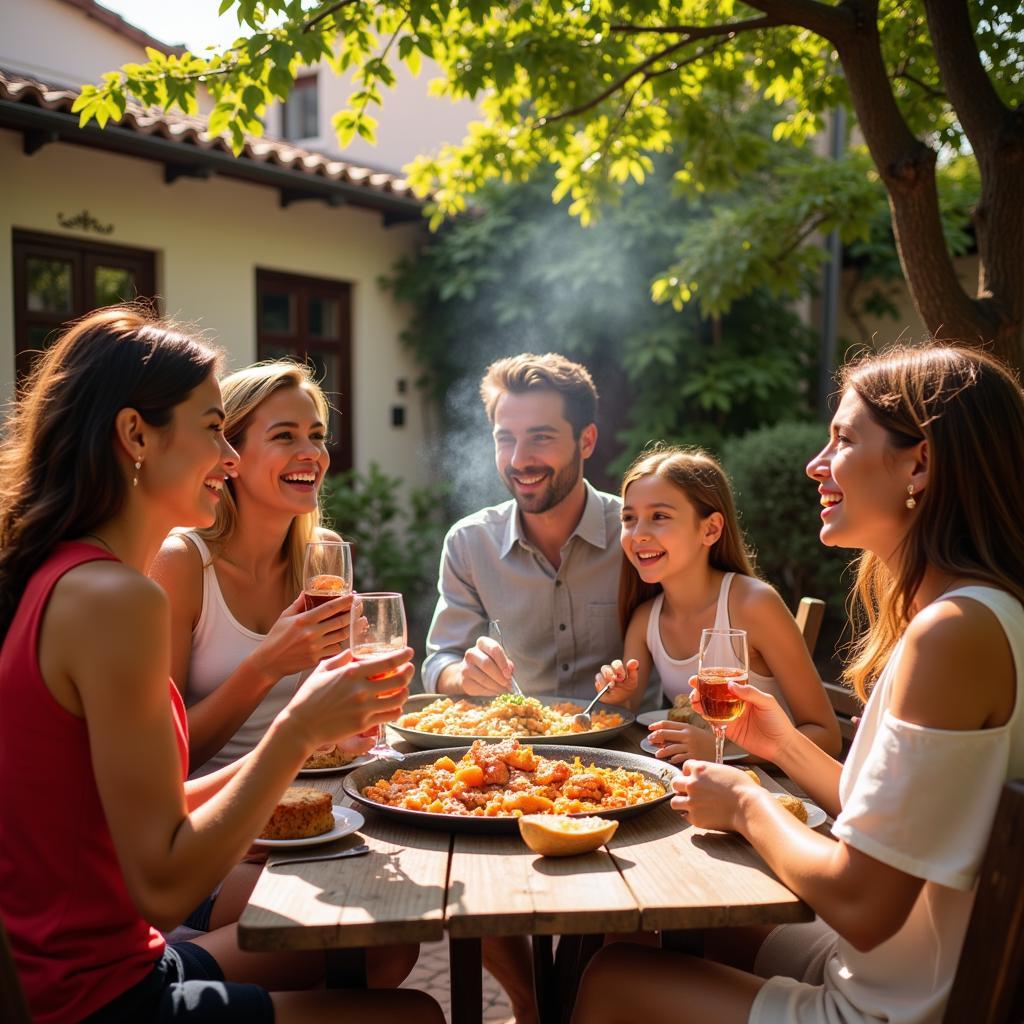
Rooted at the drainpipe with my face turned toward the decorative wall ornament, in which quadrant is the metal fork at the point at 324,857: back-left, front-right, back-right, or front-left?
front-left

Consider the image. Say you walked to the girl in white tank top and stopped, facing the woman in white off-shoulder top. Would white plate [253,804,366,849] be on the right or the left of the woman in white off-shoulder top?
right

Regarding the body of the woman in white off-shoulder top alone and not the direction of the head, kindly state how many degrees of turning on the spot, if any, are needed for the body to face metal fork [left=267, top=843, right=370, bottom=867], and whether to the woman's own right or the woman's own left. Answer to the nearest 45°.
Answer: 0° — they already face it

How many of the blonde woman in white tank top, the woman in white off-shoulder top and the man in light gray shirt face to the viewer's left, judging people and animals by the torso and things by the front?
1

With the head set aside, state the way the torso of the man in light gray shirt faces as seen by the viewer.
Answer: toward the camera

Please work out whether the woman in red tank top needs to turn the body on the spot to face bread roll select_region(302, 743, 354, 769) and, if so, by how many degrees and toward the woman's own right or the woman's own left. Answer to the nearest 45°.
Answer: approximately 45° to the woman's own left

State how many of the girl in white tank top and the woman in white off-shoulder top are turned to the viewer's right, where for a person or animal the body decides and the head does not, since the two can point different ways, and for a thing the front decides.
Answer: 0

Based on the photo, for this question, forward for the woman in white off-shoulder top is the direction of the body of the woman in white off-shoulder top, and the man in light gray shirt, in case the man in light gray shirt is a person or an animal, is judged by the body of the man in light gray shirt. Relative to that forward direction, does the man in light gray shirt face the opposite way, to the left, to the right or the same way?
to the left

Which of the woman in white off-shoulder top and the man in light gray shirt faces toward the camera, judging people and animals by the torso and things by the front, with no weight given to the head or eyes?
the man in light gray shirt

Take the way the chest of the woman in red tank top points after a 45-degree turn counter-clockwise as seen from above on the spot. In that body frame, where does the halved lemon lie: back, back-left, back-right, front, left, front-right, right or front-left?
front-right

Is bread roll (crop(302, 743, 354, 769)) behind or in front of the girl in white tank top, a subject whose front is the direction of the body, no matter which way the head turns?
in front

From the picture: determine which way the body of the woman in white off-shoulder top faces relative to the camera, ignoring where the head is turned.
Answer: to the viewer's left

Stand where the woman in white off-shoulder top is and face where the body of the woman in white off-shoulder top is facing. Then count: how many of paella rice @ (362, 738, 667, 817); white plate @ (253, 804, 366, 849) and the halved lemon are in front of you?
3

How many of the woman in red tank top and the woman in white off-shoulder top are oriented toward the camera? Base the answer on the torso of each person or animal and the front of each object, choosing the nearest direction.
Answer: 0

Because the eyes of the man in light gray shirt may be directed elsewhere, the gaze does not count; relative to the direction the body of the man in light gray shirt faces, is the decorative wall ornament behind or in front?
behind

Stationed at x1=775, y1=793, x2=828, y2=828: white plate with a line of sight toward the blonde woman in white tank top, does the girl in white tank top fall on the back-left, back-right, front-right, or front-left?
front-right

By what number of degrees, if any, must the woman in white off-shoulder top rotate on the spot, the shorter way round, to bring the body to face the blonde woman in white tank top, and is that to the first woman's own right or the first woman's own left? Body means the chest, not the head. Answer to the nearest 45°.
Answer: approximately 45° to the first woman's own right

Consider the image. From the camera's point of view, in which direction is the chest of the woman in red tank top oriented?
to the viewer's right

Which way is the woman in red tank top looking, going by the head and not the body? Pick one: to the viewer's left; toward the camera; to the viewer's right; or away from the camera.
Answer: to the viewer's right
